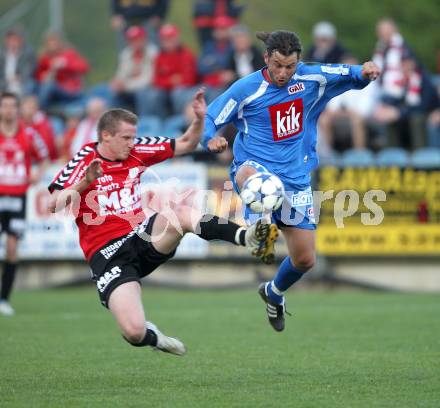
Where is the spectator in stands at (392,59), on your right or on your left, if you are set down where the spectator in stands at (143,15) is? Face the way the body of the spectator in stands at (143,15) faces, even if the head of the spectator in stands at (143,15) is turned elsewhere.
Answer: on your left

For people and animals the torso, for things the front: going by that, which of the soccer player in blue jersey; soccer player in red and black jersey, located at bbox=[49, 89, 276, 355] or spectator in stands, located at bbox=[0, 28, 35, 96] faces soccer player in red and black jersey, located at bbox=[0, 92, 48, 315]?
the spectator in stands

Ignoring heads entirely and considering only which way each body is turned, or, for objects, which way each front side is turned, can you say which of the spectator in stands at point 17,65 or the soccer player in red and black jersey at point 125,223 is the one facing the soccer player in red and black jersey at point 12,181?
the spectator in stands

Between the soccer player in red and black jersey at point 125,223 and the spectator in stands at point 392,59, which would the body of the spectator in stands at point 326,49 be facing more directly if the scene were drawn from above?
the soccer player in red and black jersey

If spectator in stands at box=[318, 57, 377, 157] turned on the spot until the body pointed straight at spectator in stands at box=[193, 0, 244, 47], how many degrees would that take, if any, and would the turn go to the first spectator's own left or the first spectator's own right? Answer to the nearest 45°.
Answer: approximately 135° to the first spectator's own right

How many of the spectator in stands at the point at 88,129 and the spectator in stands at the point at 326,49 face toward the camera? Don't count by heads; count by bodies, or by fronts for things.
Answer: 2

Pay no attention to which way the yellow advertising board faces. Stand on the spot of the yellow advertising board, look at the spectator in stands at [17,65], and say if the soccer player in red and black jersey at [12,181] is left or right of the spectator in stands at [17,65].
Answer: left

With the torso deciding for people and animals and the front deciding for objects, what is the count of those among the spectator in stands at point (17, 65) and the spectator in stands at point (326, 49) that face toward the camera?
2
